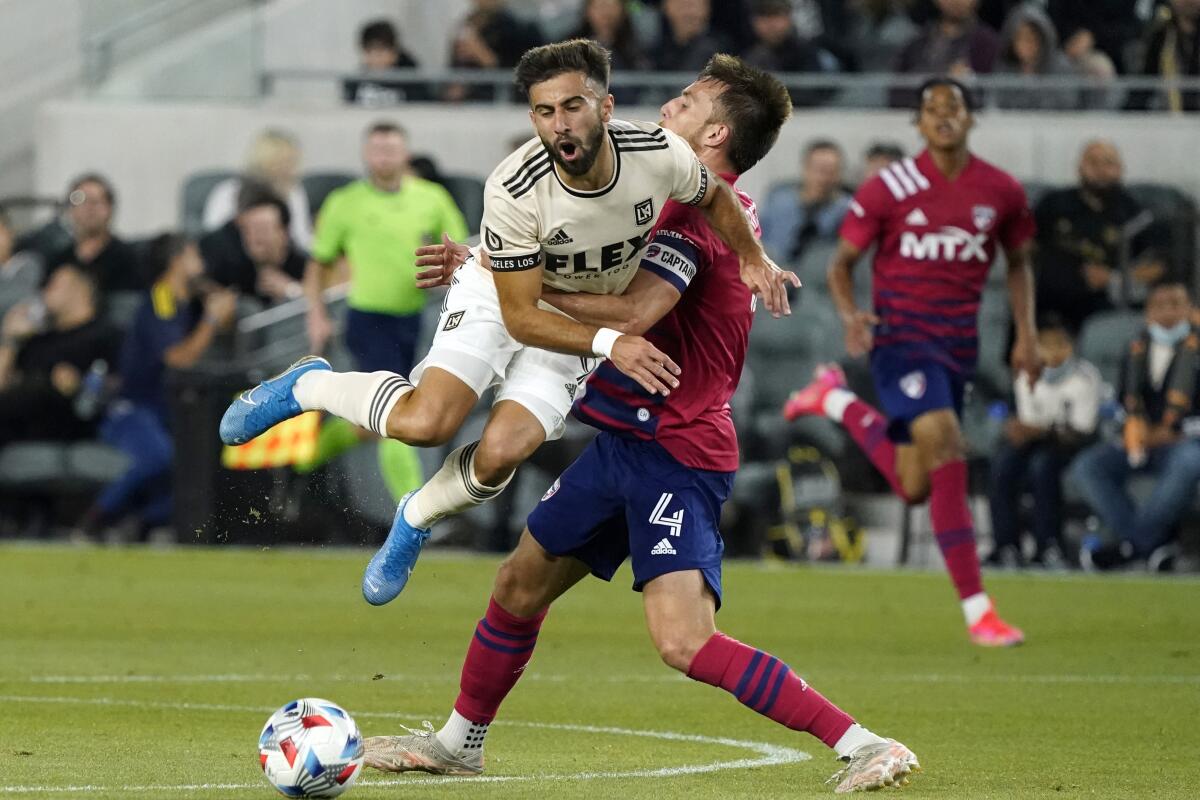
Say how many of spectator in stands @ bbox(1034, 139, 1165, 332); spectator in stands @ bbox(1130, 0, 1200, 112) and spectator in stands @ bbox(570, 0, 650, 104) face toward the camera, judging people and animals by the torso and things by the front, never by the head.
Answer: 3

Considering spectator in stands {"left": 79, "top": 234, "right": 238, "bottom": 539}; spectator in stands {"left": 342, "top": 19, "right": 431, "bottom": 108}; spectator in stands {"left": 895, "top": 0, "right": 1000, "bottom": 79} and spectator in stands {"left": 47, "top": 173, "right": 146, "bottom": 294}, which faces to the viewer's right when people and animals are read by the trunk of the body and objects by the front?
spectator in stands {"left": 79, "top": 234, "right": 238, "bottom": 539}

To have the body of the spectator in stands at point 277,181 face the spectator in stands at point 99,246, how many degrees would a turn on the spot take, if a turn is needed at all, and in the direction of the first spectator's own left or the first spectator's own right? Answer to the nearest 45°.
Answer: approximately 90° to the first spectator's own right

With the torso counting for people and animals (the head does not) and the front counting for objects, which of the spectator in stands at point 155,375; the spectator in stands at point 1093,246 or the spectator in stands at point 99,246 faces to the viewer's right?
the spectator in stands at point 155,375

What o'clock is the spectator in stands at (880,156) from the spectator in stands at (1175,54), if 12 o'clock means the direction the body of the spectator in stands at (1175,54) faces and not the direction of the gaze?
the spectator in stands at (880,156) is roughly at 2 o'clock from the spectator in stands at (1175,54).

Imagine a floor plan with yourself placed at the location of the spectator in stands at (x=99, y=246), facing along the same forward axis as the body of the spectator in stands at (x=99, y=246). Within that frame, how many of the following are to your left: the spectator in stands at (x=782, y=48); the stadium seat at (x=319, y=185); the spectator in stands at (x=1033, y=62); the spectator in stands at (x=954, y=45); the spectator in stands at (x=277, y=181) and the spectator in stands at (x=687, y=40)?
6

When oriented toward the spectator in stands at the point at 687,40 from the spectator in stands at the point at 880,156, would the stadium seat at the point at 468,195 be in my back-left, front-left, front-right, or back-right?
front-left

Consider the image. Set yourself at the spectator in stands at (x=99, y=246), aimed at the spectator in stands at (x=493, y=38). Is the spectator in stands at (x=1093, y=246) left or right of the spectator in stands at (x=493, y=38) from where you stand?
right

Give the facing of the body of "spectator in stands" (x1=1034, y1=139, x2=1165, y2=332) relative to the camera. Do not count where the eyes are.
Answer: toward the camera

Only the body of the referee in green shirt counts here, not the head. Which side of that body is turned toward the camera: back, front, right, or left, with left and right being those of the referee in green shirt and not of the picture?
front

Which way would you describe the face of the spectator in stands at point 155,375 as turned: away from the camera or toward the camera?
toward the camera

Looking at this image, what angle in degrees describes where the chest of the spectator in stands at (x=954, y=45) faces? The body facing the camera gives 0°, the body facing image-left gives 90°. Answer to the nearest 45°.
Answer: approximately 0°

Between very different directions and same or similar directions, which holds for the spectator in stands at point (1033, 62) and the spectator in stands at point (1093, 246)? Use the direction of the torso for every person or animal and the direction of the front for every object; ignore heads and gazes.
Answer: same or similar directions

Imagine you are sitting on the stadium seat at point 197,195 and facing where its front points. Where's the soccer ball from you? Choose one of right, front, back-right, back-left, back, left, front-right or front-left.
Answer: front

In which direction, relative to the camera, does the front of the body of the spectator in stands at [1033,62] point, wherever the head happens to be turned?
toward the camera

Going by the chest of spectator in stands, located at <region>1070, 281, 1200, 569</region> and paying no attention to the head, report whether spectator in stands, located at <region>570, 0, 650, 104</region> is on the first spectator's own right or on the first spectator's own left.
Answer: on the first spectator's own right
